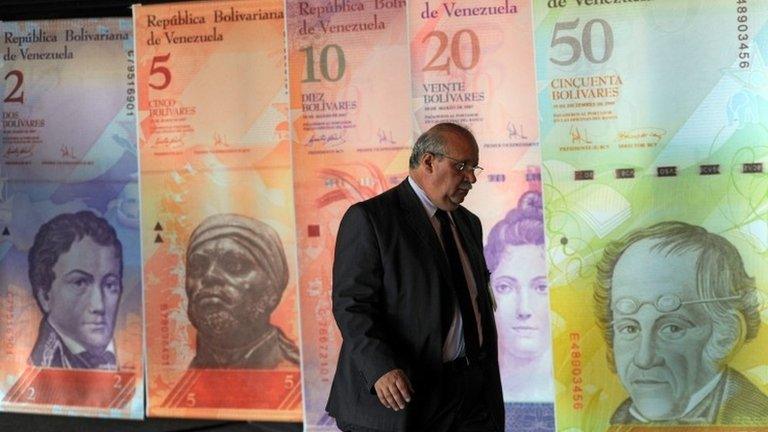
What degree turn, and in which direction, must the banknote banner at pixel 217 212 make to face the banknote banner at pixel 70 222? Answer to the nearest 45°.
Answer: approximately 135° to its right

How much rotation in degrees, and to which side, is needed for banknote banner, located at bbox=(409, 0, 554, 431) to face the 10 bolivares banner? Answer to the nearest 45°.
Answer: approximately 90° to its right

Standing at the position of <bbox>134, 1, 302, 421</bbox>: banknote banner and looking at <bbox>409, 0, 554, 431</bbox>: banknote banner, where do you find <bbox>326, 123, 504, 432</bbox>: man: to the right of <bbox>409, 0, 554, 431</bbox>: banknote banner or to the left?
right

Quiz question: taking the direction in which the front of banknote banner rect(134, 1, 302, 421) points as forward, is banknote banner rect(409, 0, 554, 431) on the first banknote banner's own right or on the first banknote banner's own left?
on the first banknote banner's own left

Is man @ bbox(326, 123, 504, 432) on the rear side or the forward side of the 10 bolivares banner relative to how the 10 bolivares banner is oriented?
on the forward side

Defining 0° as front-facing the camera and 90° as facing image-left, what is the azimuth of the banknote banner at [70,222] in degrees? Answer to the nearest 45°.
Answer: approximately 0°
